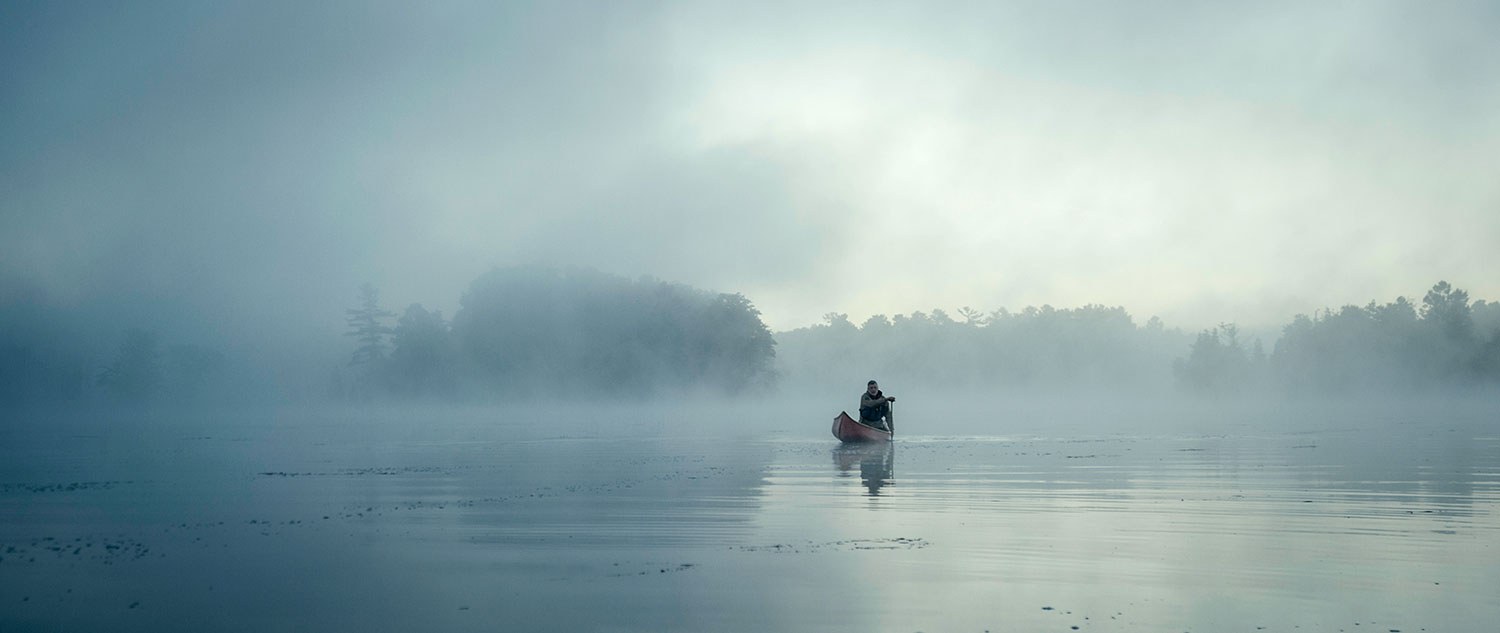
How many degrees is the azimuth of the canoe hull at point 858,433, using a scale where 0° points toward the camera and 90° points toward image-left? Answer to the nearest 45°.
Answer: approximately 45°
